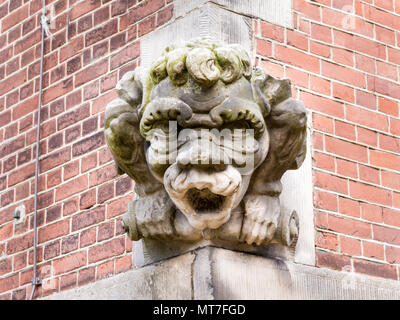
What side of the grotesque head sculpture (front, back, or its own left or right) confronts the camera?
front
